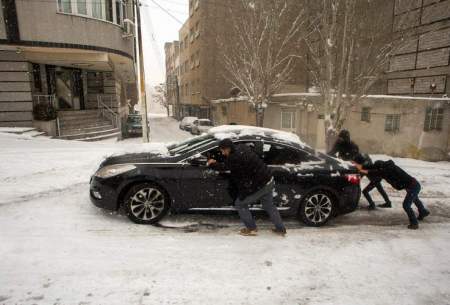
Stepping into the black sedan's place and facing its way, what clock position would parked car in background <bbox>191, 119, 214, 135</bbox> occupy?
The parked car in background is roughly at 3 o'clock from the black sedan.

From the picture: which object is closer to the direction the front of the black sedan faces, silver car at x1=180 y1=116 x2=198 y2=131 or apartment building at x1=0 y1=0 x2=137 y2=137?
the apartment building

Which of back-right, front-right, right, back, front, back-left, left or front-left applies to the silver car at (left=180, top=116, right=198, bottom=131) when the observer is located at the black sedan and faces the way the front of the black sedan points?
right

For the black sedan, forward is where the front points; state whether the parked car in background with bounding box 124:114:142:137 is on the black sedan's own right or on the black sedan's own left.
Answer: on the black sedan's own right

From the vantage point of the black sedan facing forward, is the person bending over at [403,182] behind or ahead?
behind

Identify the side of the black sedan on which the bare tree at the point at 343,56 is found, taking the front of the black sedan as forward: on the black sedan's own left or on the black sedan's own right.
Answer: on the black sedan's own right

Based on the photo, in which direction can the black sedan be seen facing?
to the viewer's left

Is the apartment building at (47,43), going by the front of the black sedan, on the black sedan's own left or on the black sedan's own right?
on the black sedan's own right

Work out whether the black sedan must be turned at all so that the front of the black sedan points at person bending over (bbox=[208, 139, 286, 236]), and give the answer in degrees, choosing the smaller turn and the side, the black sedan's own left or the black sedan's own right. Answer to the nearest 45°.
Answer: approximately 135° to the black sedan's own left

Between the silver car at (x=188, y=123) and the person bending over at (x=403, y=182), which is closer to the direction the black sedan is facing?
the silver car
